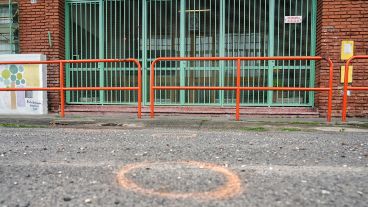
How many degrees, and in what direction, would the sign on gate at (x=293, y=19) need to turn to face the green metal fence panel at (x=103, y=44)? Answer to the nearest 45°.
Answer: approximately 90° to its right

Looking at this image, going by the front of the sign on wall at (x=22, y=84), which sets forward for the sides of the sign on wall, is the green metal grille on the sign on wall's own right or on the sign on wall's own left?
on the sign on wall's own left

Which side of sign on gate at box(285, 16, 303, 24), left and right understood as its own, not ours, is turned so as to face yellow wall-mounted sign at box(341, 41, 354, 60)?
left

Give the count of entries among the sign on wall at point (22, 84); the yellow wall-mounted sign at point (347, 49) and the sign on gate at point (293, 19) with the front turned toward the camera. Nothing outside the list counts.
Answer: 3

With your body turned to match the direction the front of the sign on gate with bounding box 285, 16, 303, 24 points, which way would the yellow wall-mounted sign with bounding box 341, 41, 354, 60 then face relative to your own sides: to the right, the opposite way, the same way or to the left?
the same way

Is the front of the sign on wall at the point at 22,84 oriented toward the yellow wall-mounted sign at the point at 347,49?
no

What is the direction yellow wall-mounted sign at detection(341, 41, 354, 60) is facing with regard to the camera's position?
facing the viewer

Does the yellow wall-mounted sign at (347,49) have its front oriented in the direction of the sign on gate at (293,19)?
no

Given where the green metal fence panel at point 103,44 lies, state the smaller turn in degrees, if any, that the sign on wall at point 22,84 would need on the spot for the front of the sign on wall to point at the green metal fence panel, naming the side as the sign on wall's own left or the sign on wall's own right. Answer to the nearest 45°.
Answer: approximately 90° to the sign on wall's own left

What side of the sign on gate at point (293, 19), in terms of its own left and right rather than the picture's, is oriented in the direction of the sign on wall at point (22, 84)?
right

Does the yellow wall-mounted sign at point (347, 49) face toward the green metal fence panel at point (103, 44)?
no

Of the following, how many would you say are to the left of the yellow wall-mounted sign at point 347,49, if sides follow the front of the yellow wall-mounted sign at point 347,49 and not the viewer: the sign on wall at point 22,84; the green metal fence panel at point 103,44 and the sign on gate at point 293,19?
0

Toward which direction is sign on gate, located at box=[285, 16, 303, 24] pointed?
toward the camera

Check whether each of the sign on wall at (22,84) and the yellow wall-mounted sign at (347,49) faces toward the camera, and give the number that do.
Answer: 2
